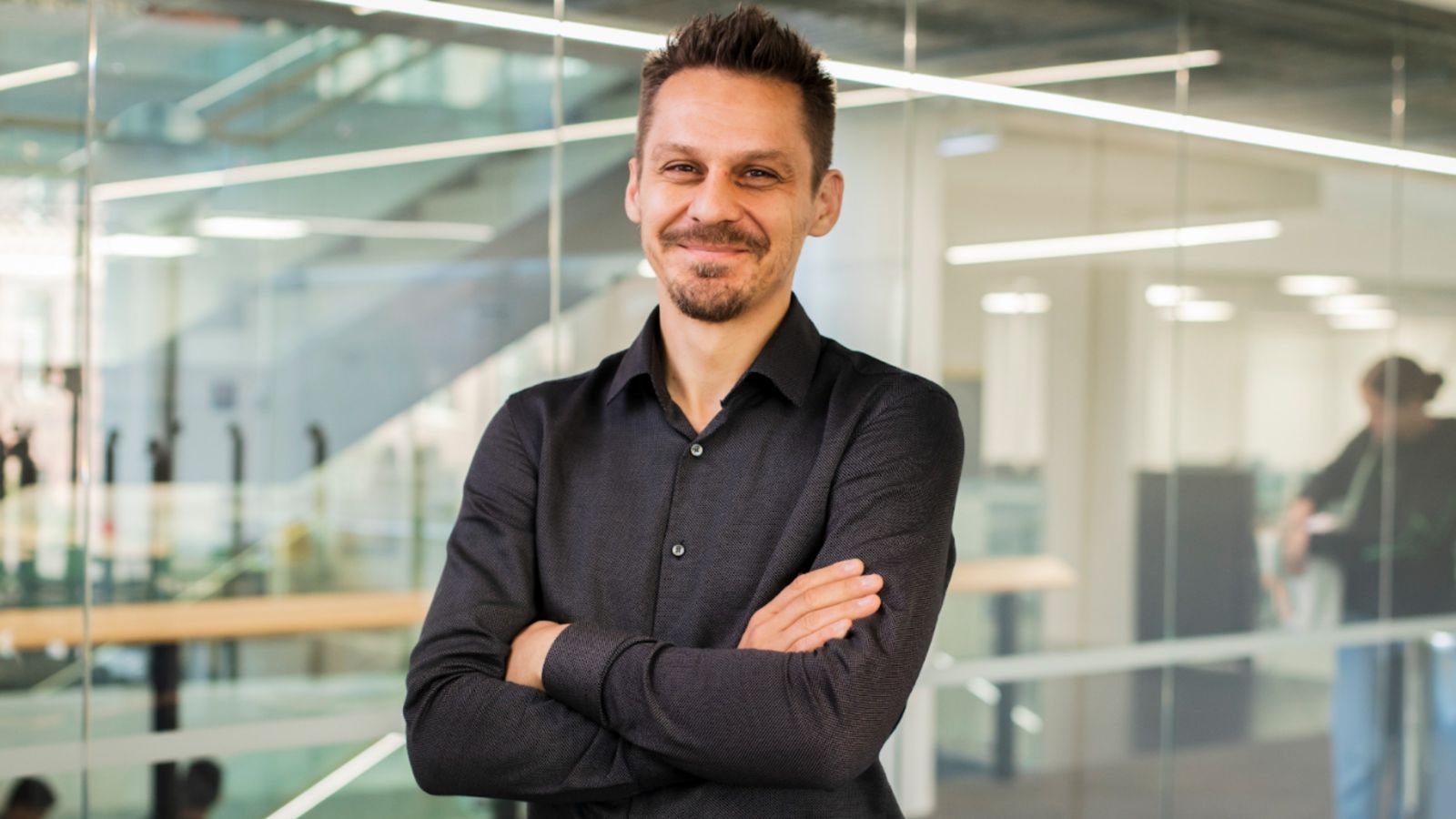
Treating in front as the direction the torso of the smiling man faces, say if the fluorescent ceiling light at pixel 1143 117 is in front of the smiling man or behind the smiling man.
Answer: behind

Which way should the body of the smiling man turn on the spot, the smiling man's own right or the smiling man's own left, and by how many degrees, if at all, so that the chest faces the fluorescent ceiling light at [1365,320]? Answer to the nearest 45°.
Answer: approximately 135° to the smiling man's own left

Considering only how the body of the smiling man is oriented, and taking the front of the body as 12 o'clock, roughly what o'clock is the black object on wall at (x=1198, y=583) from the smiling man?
The black object on wall is roughly at 7 o'clock from the smiling man.

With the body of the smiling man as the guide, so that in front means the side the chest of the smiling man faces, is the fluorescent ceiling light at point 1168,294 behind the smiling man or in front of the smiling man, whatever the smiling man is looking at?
behind

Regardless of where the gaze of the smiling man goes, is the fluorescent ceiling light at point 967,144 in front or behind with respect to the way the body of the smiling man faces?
behind

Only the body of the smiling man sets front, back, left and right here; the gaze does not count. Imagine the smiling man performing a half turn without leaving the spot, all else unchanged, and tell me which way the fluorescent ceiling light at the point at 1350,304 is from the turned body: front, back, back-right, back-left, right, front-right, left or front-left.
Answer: front-right

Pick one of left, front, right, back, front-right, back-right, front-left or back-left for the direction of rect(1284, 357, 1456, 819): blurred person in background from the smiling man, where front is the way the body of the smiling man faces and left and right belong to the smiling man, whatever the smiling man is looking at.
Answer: back-left

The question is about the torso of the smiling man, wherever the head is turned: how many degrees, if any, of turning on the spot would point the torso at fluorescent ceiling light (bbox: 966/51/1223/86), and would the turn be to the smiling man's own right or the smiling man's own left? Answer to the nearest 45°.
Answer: approximately 135° to the smiling man's own left

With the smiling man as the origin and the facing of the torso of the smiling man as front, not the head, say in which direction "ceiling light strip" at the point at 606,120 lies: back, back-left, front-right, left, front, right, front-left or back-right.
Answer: back

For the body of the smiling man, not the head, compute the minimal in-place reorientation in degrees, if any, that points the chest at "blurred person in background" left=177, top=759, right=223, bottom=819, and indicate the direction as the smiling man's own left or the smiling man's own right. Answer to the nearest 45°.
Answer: approximately 135° to the smiling man's own right
